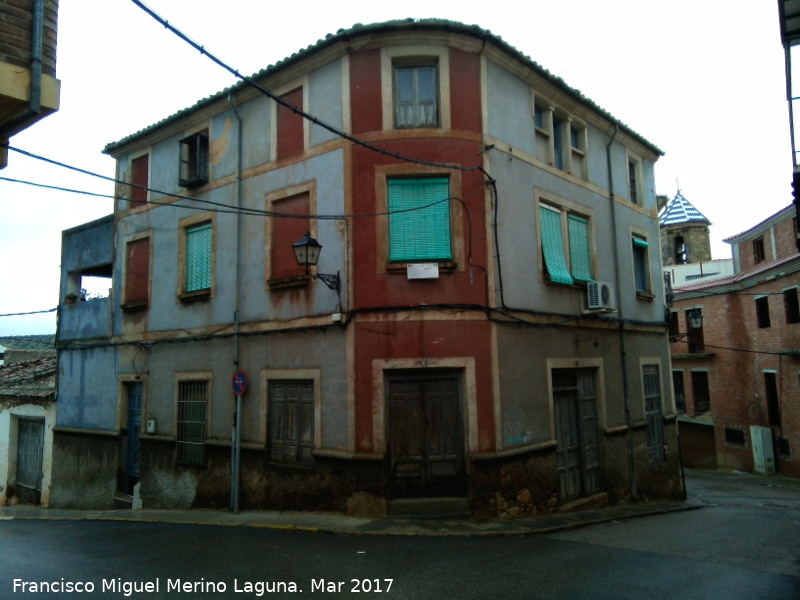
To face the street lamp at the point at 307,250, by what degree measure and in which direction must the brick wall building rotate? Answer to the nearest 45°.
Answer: approximately 45° to its left

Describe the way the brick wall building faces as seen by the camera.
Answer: facing the viewer and to the left of the viewer

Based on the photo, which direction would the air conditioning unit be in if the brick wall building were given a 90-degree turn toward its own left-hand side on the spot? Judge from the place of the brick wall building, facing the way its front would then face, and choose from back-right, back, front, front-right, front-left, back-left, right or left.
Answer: front-right

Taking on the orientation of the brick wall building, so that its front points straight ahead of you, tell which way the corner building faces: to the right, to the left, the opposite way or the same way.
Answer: to the left

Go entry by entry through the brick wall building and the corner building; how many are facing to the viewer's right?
0

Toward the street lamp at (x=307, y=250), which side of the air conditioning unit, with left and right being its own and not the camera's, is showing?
right

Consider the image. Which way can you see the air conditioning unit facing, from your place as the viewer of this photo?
facing the viewer and to the right of the viewer

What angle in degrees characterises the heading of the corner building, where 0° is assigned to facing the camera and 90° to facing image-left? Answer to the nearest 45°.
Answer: approximately 0°

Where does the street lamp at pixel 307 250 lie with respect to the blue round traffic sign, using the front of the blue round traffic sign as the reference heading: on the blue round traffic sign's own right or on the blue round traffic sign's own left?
on the blue round traffic sign's own left

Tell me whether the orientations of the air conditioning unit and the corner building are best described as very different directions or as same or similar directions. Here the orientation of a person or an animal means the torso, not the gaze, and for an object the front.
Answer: same or similar directions

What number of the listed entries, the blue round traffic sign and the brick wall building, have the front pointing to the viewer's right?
0

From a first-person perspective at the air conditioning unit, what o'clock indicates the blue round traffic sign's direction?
The blue round traffic sign is roughly at 4 o'clock from the air conditioning unit.
